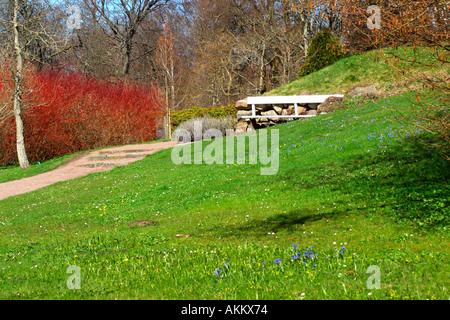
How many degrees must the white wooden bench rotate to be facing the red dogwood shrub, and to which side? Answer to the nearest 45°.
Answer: approximately 90° to its right

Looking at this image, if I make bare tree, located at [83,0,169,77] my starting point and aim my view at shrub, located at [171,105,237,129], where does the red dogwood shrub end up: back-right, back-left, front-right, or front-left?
front-right

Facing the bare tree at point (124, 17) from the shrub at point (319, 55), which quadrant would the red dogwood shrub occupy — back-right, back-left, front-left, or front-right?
front-left

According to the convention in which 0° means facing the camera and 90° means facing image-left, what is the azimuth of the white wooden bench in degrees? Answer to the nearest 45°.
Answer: approximately 0°

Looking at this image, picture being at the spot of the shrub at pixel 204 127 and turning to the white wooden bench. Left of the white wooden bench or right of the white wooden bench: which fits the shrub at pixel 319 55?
left

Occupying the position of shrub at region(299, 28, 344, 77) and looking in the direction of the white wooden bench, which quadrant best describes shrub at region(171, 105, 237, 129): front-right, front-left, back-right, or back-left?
front-right

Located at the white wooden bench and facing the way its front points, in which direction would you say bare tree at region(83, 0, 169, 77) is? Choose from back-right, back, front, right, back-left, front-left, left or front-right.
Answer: back-right

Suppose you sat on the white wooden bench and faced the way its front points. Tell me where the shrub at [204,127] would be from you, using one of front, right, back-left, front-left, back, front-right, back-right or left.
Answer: right
